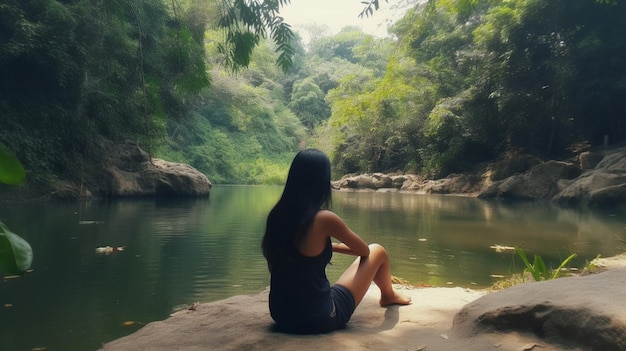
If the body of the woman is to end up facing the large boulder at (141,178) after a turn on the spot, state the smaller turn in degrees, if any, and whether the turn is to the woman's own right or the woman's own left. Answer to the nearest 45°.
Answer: approximately 90° to the woman's own left

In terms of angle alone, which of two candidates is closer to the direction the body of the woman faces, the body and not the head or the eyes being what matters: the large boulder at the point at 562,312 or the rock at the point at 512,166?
the rock

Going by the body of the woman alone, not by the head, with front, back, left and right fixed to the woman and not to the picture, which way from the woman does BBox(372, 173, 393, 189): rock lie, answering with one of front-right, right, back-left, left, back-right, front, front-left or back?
front-left

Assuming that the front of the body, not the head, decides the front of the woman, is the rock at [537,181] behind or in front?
in front

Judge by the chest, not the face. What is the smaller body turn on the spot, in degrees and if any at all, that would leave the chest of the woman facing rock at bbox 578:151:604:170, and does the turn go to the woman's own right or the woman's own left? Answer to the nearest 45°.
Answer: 0° — they already face it

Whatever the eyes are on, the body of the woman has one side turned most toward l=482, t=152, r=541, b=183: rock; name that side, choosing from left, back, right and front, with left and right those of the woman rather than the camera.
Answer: front

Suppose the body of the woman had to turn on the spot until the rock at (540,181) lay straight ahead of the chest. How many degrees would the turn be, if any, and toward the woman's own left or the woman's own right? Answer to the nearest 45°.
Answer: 0° — they already face it

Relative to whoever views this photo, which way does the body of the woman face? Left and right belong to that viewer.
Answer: facing away from the viewer and to the right of the viewer

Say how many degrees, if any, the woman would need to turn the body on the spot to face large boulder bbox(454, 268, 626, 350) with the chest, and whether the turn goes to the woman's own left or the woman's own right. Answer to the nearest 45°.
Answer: approximately 45° to the woman's own right

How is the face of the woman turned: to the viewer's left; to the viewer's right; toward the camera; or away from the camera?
away from the camera
